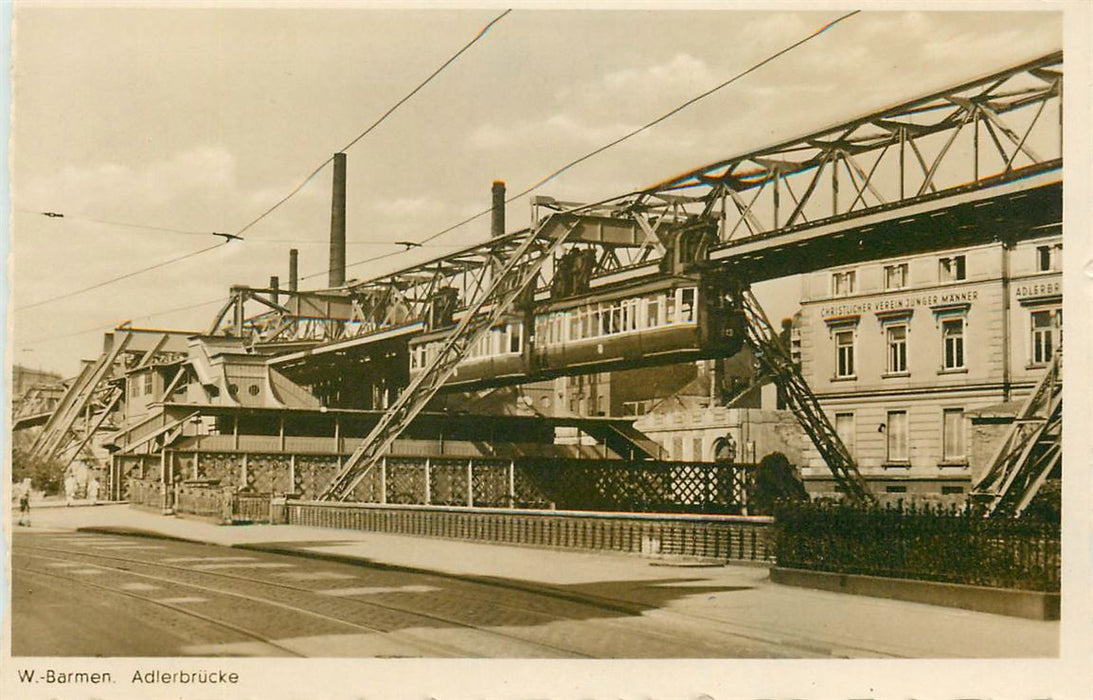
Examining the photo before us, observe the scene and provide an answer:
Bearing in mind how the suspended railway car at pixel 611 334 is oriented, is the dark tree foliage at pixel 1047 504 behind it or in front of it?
in front

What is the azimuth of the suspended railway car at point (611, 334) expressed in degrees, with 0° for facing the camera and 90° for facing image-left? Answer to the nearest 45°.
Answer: approximately 315°

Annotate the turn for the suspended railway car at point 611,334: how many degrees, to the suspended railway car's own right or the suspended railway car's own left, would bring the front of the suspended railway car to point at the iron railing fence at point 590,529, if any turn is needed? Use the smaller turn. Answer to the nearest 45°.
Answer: approximately 45° to the suspended railway car's own right

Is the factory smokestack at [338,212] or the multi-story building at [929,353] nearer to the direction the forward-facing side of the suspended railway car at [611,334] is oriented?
the multi-story building

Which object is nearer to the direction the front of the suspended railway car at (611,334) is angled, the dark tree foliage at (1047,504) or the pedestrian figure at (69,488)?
the dark tree foliage
